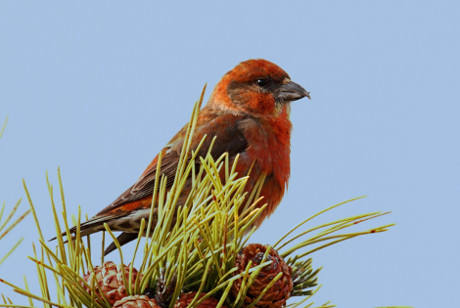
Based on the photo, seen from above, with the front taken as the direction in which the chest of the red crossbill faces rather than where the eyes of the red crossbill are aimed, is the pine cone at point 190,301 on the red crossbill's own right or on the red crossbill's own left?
on the red crossbill's own right

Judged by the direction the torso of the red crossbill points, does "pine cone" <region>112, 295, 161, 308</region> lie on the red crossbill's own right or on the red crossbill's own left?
on the red crossbill's own right

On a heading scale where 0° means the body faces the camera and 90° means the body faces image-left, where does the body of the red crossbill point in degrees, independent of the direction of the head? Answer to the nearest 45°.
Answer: approximately 270°
